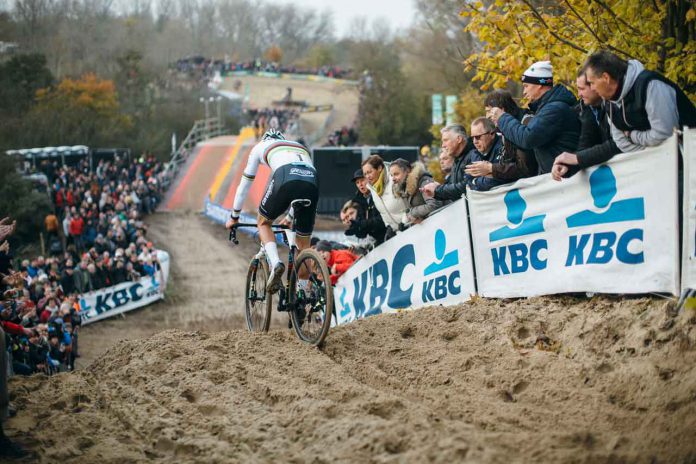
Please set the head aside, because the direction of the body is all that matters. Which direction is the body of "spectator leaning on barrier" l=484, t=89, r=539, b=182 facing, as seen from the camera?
to the viewer's left

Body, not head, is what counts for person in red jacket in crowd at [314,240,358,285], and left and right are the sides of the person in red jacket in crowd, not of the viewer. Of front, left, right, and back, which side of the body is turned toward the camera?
left

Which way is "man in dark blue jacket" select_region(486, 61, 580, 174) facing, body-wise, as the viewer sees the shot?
to the viewer's left

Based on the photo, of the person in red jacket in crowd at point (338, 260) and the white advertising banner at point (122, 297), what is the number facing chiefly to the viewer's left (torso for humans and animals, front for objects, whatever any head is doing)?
1

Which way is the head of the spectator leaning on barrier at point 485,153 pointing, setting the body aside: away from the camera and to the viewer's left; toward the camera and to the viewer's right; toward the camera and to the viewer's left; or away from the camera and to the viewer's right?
toward the camera and to the viewer's left

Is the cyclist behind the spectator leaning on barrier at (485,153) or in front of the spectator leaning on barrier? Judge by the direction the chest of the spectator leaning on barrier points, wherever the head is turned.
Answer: in front

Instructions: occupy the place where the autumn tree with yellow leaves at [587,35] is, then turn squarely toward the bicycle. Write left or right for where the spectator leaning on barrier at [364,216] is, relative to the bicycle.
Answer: right

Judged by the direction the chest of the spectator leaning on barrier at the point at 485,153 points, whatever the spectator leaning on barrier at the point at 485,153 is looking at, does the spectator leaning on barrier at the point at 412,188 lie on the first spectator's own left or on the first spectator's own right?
on the first spectator's own right

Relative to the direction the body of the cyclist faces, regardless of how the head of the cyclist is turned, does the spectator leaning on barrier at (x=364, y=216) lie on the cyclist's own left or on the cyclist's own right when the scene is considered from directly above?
on the cyclist's own right

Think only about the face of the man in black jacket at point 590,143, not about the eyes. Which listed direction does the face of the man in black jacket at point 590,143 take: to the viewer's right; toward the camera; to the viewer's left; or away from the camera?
to the viewer's left

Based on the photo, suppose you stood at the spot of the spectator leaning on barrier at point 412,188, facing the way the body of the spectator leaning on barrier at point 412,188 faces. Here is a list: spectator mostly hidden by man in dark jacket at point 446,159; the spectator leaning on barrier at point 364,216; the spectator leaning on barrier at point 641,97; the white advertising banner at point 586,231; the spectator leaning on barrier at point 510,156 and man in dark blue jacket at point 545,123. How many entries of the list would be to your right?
1

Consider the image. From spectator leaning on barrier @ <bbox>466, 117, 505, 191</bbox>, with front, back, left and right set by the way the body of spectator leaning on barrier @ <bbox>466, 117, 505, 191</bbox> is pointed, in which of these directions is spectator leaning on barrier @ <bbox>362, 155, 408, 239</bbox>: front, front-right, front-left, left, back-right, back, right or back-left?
right

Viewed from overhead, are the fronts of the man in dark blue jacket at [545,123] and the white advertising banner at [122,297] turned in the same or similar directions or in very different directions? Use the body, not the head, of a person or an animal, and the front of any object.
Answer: very different directions

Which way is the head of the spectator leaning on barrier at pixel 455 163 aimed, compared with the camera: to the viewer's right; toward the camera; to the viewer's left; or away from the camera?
to the viewer's left

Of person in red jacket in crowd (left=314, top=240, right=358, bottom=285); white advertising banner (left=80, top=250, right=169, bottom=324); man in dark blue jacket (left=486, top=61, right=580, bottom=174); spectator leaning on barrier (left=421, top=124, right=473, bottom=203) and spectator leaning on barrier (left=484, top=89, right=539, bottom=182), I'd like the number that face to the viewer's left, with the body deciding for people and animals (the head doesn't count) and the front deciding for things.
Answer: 4
